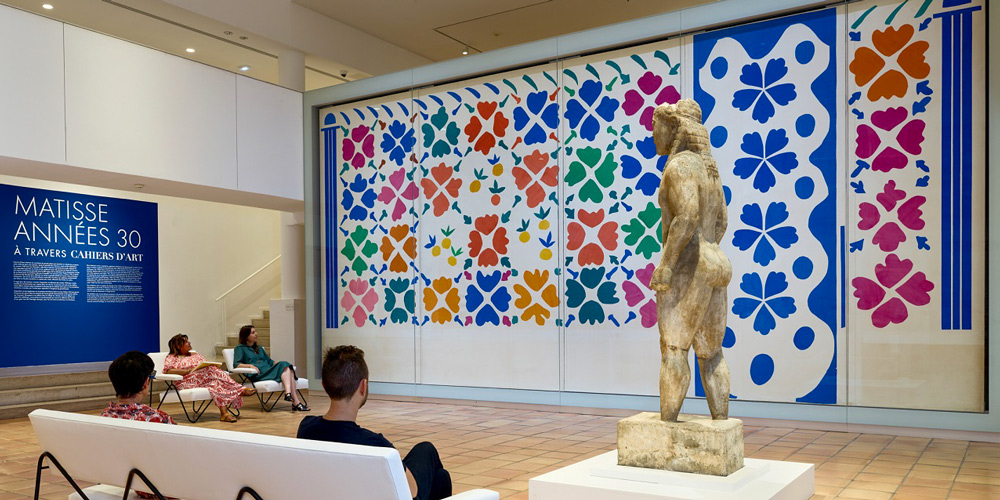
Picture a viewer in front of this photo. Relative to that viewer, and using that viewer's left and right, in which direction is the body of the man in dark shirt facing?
facing away from the viewer and to the right of the viewer

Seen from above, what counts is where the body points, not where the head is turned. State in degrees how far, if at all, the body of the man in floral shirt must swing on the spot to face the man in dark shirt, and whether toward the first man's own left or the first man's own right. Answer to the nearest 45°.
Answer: approximately 90° to the first man's own right

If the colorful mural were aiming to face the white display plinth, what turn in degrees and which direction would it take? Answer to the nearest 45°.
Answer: approximately 45° to its left

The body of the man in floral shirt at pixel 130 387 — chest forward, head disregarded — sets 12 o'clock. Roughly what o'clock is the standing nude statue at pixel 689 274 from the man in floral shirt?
The standing nude statue is roughly at 2 o'clock from the man in floral shirt.

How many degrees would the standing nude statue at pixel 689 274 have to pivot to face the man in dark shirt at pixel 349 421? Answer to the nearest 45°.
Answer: approximately 90° to its left

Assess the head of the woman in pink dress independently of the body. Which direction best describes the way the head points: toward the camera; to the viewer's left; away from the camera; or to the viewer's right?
to the viewer's right

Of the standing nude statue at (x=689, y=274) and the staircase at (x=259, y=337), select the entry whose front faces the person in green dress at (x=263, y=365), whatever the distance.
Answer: the standing nude statue

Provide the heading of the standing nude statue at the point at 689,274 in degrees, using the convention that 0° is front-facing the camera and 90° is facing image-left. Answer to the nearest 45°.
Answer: approximately 135°

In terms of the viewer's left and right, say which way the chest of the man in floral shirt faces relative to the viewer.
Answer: facing away from the viewer and to the right of the viewer

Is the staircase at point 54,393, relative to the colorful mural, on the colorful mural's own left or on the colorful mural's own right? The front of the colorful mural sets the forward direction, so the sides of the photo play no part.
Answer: on the colorful mural's own right
